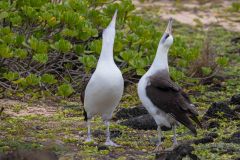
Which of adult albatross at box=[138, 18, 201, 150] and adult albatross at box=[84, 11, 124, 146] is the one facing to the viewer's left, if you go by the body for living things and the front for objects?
adult albatross at box=[138, 18, 201, 150]

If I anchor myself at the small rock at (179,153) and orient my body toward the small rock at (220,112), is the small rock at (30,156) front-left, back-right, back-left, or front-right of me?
back-left

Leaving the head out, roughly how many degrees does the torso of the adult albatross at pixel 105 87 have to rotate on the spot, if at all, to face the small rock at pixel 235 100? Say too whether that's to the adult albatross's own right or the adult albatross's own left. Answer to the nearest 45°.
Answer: approximately 90° to the adult albatross's own left

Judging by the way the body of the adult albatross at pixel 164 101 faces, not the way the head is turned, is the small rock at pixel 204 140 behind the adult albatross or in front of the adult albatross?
behind

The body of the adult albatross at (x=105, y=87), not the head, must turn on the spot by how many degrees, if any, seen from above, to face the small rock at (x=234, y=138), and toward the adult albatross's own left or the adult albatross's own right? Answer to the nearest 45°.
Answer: approximately 45° to the adult albatross's own left

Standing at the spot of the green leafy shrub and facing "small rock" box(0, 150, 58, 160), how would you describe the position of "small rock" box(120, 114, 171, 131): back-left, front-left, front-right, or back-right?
front-left

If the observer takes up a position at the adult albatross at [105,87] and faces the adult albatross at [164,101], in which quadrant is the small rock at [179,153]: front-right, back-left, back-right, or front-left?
front-right

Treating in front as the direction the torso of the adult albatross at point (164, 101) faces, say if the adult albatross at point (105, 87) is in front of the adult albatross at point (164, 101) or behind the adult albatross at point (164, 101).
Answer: in front

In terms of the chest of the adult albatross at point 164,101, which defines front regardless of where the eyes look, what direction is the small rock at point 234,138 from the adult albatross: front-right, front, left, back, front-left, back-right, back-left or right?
back

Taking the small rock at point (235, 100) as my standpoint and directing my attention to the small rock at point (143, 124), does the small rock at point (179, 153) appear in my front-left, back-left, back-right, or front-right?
front-left

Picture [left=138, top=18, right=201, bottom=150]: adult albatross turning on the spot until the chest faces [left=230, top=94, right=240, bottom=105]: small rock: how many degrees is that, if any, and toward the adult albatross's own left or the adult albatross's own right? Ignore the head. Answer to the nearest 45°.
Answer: approximately 135° to the adult albatross's own right

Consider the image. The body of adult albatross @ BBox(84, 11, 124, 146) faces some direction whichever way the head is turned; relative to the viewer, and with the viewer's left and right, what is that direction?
facing the viewer and to the right of the viewer

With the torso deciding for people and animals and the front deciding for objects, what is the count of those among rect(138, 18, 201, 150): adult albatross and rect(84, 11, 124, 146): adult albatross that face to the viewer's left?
1

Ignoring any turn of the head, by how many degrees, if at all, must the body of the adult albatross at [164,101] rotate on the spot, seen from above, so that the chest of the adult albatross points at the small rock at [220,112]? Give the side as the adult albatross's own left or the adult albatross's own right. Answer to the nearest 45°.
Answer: approximately 135° to the adult albatross's own right

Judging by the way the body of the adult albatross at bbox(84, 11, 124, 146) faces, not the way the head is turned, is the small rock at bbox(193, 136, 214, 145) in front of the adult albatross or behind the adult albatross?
in front

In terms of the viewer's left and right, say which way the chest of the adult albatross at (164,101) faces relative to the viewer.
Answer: facing to the left of the viewer

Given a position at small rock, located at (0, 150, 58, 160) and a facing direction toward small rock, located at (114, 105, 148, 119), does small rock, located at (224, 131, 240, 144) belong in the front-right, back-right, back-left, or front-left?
front-right

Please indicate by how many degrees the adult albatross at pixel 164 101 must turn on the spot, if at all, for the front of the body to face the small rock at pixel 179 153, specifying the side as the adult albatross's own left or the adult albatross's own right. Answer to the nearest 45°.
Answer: approximately 90° to the adult albatross's own left
